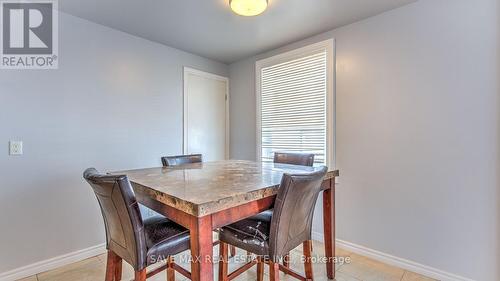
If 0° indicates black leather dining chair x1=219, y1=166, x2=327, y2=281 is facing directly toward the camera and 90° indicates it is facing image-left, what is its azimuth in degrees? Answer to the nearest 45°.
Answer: approximately 135°

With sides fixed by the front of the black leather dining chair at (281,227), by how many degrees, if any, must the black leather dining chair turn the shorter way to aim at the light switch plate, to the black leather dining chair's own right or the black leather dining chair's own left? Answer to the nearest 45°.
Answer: approximately 45° to the black leather dining chair's own left

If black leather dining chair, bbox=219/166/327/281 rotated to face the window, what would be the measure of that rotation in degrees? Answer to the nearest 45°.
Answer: approximately 45° to its right

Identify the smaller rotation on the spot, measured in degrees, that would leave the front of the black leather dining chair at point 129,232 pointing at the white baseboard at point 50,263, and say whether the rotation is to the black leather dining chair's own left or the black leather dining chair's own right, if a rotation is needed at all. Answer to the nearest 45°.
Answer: approximately 90° to the black leather dining chair's own left

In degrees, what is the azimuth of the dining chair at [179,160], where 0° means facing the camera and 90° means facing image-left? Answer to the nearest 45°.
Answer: approximately 315°

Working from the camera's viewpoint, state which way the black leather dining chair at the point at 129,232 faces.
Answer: facing away from the viewer and to the right of the viewer

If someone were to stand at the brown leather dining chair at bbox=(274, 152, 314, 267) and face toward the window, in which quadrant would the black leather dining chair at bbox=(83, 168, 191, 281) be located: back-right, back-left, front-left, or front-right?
back-left
